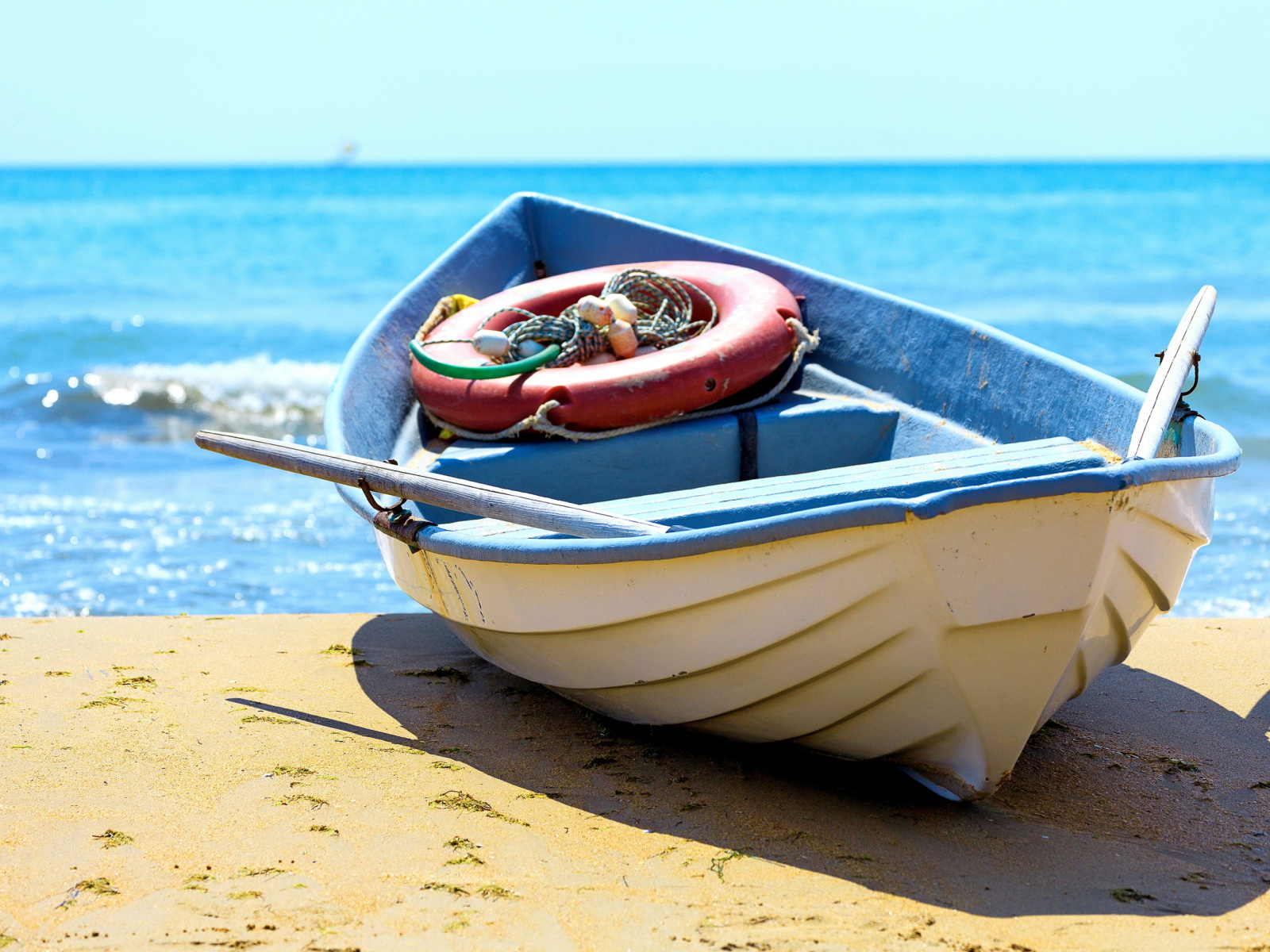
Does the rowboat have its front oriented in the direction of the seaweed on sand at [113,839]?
no

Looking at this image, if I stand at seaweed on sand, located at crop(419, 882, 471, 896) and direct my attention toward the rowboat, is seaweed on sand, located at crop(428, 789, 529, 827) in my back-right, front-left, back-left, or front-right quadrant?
front-left
